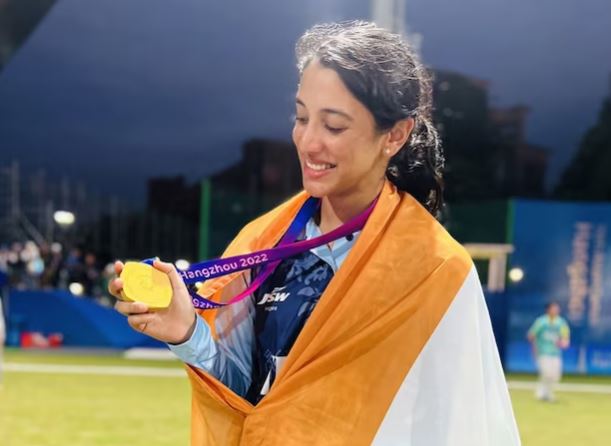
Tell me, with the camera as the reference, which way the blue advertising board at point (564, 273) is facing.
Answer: facing the viewer

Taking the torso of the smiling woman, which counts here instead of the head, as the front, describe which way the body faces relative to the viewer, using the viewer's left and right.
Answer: facing the viewer and to the left of the viewer

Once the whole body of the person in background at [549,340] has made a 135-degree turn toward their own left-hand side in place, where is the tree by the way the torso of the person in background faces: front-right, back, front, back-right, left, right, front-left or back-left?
front-left

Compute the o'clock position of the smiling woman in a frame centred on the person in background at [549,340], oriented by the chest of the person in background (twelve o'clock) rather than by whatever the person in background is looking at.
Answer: The smiling woman is roughly at 12 o'clock from the person in background.

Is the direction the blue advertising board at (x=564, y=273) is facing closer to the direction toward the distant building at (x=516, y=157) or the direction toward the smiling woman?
the smiling woman

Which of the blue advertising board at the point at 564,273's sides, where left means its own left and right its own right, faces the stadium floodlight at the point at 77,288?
right

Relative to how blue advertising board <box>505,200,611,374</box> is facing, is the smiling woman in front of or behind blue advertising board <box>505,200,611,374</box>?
in front

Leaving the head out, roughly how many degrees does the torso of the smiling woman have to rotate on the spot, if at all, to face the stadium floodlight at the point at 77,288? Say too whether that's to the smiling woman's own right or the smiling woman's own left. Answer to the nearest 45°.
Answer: approximately 135° to the smiling woman's own right

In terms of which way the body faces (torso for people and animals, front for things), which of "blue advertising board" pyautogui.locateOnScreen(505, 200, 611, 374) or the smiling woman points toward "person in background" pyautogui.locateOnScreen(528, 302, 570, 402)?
the blue advertising board

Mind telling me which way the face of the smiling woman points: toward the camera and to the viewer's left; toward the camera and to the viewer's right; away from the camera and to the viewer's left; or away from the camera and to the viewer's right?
toward the camera and to the viewer's left

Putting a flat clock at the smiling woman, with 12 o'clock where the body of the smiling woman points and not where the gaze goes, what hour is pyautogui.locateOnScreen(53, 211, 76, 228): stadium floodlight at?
The stadium floodlight is roughly at 4 o'clock from the smiling woman.

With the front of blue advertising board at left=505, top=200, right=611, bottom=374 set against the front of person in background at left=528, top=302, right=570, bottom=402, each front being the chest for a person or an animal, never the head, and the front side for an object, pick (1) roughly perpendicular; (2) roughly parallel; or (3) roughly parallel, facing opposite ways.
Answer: roughly parallel

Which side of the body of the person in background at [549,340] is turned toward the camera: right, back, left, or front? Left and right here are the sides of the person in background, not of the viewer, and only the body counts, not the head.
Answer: front

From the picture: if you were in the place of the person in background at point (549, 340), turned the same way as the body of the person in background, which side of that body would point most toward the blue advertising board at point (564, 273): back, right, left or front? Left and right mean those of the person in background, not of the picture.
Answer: back
